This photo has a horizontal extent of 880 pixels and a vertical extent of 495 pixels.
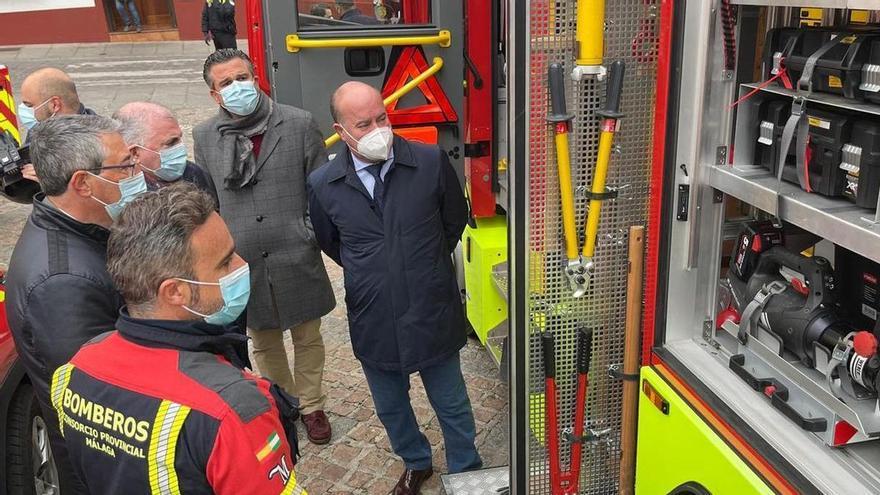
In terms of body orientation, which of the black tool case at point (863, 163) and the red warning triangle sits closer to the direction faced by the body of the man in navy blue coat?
the black tool case

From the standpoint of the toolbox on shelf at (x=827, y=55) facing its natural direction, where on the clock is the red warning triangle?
The red warning triangle is roughly at 3 o'clock from the toolbox on shelf.

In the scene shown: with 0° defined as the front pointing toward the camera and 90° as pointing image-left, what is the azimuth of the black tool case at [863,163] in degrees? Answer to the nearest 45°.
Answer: approximately 45°

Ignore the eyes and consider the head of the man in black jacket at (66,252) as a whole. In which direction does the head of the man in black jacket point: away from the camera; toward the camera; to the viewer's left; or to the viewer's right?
to the viewer's right

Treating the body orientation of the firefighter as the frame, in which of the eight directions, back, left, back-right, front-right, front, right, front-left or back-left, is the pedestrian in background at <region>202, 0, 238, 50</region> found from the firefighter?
front-left

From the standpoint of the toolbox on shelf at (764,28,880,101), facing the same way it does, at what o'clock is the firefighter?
The firefighter is roughly at 12 o'clock from the toolbox on shelf.

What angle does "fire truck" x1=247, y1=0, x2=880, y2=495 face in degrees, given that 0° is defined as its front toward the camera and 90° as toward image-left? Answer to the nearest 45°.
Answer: approximately 135°

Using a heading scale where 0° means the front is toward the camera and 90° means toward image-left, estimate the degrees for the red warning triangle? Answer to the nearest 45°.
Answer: approximately 0°

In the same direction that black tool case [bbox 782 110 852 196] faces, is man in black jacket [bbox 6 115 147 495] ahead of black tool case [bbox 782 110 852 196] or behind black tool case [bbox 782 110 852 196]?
ahead

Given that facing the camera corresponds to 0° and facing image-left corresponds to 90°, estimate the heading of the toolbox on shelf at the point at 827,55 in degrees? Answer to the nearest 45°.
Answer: approximately 45°

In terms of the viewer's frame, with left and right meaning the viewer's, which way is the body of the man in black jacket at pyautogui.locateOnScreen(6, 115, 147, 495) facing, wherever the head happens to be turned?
facing to the right of the viewer

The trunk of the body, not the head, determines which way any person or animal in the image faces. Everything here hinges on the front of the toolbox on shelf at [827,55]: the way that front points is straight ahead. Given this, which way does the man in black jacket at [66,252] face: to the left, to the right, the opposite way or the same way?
the opposite way
